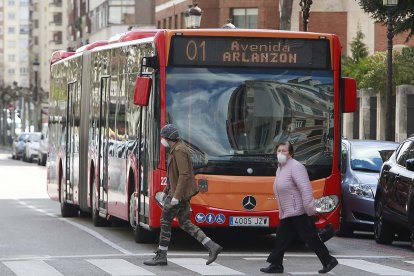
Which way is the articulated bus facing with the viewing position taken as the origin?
facing the viewer

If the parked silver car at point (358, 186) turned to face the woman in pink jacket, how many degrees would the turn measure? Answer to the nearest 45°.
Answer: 0° — it already faces them

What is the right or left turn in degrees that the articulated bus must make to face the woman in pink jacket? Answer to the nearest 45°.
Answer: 0° — it already faces them

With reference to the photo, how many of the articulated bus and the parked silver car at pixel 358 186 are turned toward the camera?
2

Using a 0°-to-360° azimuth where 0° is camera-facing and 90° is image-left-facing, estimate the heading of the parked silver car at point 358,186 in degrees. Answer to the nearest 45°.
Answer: approximately 0°
